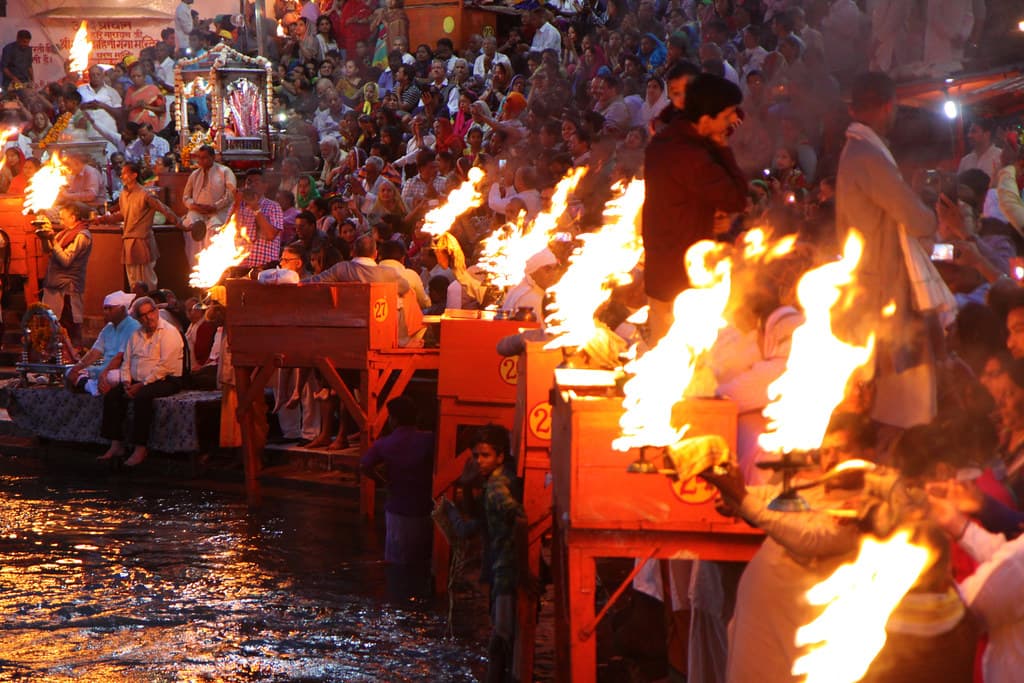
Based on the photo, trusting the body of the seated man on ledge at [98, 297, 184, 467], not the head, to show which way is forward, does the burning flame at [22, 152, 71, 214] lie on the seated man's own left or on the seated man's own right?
on the seated man's own right

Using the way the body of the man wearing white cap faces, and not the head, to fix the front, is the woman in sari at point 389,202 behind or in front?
behind

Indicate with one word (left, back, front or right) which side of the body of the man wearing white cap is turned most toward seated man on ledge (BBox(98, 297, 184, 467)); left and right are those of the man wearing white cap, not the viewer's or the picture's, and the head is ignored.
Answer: left

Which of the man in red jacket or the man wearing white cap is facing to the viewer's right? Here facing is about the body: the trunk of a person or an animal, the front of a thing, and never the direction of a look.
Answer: the man in red jacket

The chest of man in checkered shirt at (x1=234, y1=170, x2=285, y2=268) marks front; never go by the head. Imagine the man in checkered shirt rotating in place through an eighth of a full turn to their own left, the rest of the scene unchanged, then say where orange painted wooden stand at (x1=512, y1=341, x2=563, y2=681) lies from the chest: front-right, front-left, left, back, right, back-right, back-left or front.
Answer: front

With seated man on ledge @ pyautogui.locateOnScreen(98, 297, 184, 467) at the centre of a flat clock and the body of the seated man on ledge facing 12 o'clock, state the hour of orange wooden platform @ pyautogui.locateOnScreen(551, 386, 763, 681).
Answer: The orange wooden platform is roughly at 10 o'clock from the seated man on ledge.

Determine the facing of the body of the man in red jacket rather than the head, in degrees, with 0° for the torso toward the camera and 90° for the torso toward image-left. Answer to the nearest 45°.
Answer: approximately 270°

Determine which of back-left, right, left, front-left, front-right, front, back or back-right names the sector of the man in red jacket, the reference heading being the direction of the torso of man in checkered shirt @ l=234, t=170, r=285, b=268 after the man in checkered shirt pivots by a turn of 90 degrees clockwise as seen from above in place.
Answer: back-left

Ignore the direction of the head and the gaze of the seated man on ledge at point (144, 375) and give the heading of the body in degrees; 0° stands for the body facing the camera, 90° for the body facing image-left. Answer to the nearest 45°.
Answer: approximately 45°

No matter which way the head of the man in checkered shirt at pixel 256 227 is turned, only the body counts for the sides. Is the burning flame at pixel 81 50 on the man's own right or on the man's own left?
on the man's own right

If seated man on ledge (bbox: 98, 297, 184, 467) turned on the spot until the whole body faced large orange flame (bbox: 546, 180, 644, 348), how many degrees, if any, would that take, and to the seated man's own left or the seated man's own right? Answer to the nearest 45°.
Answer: approximately 45° to the seated man's own left
